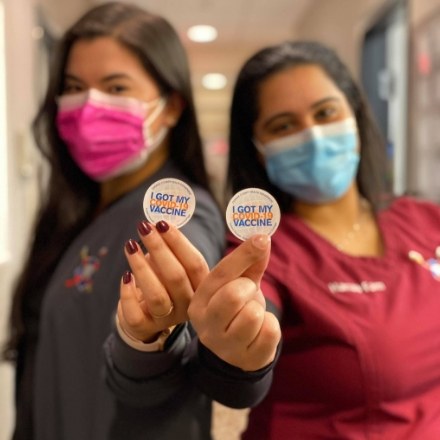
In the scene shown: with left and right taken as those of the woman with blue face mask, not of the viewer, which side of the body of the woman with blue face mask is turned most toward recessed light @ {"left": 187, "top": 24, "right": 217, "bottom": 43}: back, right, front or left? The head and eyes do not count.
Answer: back

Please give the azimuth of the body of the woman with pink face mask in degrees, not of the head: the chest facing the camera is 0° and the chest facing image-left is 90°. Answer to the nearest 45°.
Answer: approximately 45°

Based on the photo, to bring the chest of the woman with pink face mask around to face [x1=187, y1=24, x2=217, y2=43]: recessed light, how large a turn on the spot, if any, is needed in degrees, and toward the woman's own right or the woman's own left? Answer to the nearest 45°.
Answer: approximately 135° to the woman's own right

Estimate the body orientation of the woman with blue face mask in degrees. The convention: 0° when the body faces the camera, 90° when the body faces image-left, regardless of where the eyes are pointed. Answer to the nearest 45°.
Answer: approximately 0°

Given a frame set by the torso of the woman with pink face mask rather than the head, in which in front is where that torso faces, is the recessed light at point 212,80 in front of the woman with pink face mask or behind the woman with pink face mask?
behind
